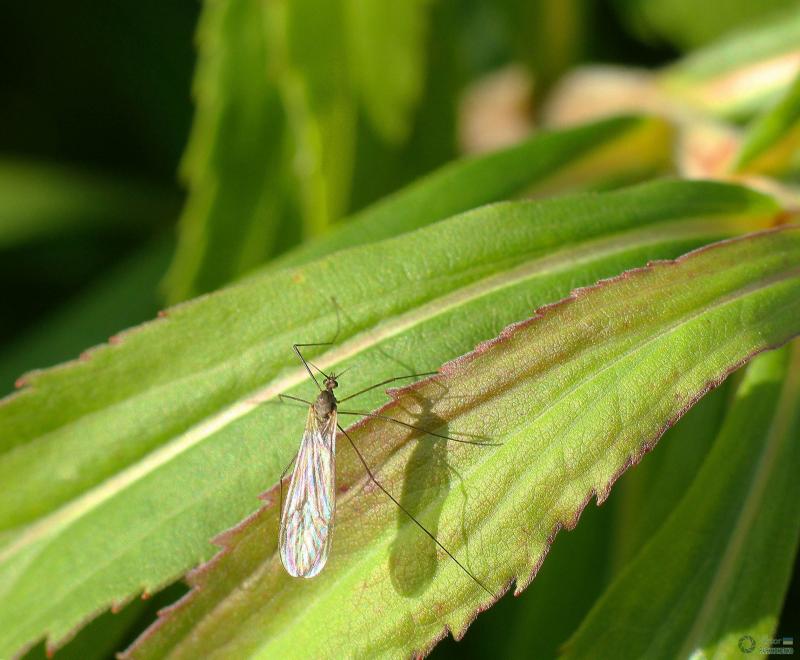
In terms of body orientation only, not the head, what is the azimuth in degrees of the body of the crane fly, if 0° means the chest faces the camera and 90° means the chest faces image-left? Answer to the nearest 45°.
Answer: approximately 180°

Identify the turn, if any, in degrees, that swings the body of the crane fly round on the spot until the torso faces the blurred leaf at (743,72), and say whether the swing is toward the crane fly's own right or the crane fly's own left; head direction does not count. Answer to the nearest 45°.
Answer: approximately 90° to the crane fly's own right
